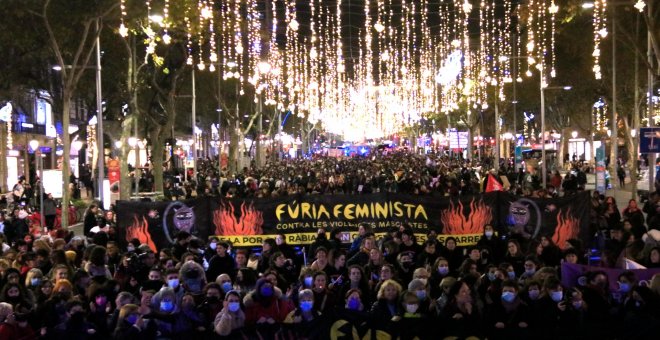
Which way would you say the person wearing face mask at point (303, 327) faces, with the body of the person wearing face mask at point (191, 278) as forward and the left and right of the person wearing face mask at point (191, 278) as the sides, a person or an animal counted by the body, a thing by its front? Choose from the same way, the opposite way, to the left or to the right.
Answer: the same way

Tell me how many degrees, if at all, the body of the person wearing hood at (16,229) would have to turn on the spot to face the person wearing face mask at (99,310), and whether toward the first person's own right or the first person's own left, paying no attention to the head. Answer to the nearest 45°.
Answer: approximately 45° to the first person's own right

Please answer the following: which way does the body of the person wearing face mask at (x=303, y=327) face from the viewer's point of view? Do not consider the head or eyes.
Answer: toward the camera

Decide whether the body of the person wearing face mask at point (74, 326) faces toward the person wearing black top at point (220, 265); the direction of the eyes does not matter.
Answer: no

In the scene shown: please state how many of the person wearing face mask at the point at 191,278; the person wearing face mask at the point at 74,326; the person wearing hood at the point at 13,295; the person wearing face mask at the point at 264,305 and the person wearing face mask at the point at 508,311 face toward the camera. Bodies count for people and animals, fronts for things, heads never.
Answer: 5

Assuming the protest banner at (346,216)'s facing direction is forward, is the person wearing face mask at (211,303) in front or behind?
in front

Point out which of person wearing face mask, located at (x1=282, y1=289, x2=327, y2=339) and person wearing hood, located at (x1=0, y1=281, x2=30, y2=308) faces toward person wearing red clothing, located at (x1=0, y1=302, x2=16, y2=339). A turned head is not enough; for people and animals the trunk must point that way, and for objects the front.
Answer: the person wearing hood

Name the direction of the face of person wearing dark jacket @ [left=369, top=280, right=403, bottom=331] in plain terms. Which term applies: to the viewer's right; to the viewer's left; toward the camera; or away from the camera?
toward the camera

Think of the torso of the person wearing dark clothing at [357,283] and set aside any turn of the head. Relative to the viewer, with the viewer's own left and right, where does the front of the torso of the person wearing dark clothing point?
facing the viewer

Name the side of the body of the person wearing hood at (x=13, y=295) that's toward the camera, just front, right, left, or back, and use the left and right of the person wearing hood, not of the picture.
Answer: front

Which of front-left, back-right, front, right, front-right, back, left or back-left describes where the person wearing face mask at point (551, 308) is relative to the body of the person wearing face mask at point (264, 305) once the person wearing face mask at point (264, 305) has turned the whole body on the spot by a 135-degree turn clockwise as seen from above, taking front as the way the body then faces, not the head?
back-right

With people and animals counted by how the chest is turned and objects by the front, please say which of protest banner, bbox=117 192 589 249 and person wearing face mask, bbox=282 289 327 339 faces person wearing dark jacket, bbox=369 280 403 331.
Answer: the protest banner

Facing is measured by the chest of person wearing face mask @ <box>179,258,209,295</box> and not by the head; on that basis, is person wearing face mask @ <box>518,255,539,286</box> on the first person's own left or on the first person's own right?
on the first person's own left

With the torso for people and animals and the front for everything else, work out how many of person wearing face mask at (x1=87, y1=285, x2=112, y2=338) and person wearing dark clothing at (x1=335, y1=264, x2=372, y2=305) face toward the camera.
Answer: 2

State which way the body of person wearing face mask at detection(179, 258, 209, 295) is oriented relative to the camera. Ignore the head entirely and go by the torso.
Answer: toward the camera

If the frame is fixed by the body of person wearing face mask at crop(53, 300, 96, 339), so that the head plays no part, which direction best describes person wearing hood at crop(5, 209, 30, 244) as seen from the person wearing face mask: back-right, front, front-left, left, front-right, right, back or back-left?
back

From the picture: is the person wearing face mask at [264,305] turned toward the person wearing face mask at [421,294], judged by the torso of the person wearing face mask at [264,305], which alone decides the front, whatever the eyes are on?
no
